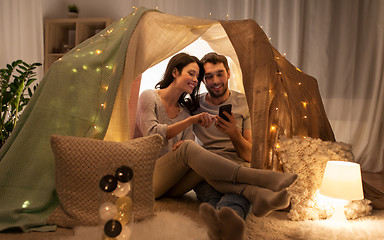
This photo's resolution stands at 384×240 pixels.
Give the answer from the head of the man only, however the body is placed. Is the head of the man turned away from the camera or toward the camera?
toward the camera

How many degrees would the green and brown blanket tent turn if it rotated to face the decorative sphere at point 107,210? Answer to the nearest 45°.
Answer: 0° — it already faces it

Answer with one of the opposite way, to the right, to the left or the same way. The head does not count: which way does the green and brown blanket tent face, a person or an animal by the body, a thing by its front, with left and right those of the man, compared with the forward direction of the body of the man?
the same way

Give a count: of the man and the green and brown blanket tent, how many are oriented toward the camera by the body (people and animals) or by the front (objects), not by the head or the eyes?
2

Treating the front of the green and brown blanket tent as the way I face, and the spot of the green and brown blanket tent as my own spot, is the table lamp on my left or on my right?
on my left

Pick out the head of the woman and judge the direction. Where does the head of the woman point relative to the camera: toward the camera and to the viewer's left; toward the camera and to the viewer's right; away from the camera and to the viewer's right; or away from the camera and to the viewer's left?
toward the camera and to the viewer's right

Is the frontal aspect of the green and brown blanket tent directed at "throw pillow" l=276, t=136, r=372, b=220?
no

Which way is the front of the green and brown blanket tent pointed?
toward the camera

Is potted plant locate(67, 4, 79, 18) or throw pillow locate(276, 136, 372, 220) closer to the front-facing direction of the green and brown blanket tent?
the throw pillow

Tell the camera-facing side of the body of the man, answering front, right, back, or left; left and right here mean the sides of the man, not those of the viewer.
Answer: front

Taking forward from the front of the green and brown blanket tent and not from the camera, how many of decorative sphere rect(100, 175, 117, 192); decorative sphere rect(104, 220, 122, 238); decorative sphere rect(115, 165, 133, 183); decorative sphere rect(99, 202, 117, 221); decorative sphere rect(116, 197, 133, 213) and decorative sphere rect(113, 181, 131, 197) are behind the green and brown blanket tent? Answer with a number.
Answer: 0

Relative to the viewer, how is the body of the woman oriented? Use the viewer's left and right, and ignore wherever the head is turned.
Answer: facing the viewer and to the right of the viewer
